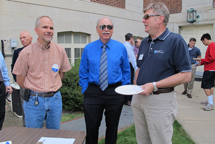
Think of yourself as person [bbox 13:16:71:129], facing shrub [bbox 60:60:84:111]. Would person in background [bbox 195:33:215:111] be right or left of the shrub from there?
right

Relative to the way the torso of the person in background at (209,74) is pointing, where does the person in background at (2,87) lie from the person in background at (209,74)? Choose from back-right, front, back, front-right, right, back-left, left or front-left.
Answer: front-left

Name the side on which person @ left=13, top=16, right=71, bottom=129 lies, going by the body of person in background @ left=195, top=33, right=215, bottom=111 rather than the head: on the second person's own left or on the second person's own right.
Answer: on the second person's own left

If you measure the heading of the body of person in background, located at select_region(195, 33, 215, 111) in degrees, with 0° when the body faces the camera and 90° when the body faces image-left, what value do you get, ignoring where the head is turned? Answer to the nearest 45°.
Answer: approximately 90°

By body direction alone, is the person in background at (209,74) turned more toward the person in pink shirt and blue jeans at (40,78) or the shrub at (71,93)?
the shrub

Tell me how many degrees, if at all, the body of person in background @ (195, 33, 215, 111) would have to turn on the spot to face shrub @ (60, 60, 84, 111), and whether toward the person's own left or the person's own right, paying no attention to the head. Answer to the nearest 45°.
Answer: approximately 45° to the person's own left
